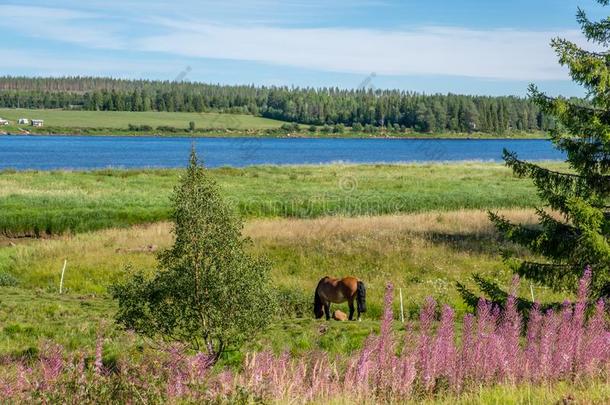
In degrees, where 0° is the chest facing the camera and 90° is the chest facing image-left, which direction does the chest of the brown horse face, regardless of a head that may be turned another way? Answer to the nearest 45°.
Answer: approximately 90°

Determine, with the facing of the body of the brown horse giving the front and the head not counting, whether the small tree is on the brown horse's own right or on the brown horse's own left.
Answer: on the brown horse's own left

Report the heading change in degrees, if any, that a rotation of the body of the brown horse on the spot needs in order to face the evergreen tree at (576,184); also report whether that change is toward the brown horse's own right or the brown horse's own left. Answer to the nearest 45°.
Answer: approximately 135° to the brown horse's own left

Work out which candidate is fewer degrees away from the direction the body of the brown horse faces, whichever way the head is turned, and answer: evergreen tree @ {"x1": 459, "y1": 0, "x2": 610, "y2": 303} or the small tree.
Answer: the small tree

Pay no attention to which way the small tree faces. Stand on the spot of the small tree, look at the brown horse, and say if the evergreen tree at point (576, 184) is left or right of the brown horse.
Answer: right
